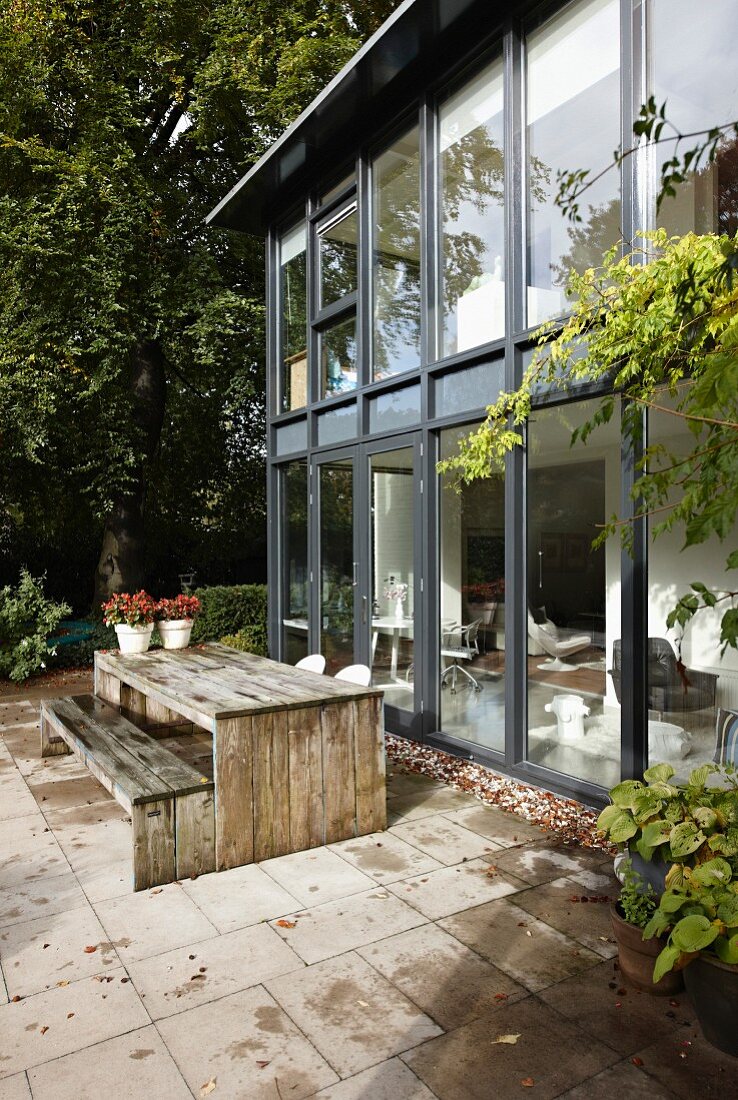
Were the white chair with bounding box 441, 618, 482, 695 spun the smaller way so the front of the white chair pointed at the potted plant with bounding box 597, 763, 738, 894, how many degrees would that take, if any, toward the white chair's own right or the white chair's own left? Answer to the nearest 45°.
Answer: approximately 90° to the white chair's own left

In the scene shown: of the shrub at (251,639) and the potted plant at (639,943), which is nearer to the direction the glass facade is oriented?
the potted plant

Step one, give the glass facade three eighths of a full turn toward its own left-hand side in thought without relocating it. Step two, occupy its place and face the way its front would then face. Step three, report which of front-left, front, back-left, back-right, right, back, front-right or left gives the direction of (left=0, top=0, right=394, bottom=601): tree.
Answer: back-left

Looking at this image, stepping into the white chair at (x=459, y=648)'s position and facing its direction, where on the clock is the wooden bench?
The wooden bench is roughly at 10 o'clock from the white chair.

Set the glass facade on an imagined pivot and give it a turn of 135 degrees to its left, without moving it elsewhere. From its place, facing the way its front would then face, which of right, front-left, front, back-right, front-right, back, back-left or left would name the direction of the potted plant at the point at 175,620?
back

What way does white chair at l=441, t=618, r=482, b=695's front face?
to the viewer's left

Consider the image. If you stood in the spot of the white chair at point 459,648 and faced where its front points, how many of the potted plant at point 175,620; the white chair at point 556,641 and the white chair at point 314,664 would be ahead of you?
2

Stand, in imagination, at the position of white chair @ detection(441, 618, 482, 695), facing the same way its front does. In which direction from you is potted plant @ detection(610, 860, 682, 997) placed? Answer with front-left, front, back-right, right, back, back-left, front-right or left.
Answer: left

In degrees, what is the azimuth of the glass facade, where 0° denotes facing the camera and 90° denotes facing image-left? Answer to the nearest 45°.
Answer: approximately 45°

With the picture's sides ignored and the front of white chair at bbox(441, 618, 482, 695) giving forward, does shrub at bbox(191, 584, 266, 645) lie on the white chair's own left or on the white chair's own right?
on the white chair's own right

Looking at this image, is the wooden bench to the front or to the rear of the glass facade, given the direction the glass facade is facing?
to the front

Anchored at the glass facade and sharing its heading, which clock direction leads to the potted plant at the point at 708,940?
The potted plant is roughly at 10 o'clock from the glass facade.
